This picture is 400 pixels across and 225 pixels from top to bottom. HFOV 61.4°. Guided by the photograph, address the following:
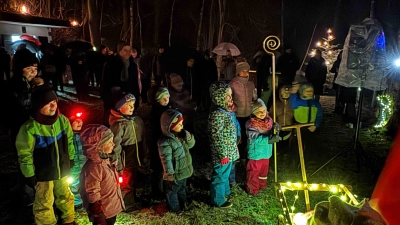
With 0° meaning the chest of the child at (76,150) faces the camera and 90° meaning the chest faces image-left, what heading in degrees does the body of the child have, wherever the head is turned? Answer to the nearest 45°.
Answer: approximately 315°

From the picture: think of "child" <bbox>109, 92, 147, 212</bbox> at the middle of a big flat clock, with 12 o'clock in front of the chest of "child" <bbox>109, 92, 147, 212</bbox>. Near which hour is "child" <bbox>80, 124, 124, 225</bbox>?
"child" <bbox>80, 124, 124, 225</bbox> is roughly at 2 o'clock from "child" <bbox>109, 92, 147, 212</bbox>.

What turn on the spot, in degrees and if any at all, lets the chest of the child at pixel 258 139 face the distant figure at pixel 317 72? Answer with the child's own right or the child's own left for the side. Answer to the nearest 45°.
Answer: approximately 135° to the child's own left

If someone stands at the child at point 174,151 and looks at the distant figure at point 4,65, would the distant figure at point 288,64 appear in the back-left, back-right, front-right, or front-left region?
front-right

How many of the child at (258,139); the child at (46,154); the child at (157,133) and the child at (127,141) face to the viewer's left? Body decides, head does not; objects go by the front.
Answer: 0

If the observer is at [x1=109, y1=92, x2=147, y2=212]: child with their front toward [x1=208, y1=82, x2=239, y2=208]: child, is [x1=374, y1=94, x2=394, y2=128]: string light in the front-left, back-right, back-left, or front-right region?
front-left

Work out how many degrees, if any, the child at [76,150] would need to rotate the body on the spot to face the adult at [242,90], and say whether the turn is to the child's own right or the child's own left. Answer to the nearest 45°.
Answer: approximately 45° to the child's own left

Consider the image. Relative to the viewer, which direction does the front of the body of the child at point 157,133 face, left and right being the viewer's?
facing the viewer and to the right of the viewer

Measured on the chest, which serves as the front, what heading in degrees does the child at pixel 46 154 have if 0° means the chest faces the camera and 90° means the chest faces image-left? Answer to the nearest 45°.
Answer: approximately 315°

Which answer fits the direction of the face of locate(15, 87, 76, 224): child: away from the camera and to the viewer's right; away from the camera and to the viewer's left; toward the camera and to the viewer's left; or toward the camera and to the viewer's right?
toward the camera and to the viewer's right

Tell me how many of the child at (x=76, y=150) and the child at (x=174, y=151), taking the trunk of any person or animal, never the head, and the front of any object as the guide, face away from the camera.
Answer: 0

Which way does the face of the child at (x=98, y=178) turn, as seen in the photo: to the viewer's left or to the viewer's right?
to the viewer's right

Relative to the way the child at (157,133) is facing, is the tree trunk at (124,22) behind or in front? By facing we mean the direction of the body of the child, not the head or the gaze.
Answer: behind
